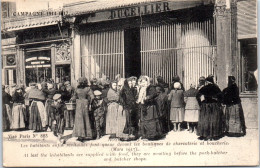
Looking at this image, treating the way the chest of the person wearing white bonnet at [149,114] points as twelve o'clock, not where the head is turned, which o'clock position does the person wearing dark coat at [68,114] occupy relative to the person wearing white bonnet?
The person wearing dark coat is roughly at 2 o'clock from the person wearing white bonnet.

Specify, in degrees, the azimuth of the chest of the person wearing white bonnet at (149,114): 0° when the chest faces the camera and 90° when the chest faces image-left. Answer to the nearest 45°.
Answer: approximately 45°

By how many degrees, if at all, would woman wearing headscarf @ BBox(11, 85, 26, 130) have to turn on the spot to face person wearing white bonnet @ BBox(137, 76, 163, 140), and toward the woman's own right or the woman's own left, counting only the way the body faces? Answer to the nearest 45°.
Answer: approximately 45° to the woman's own left

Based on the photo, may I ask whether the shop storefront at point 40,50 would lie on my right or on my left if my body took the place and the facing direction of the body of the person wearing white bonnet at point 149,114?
on my right
